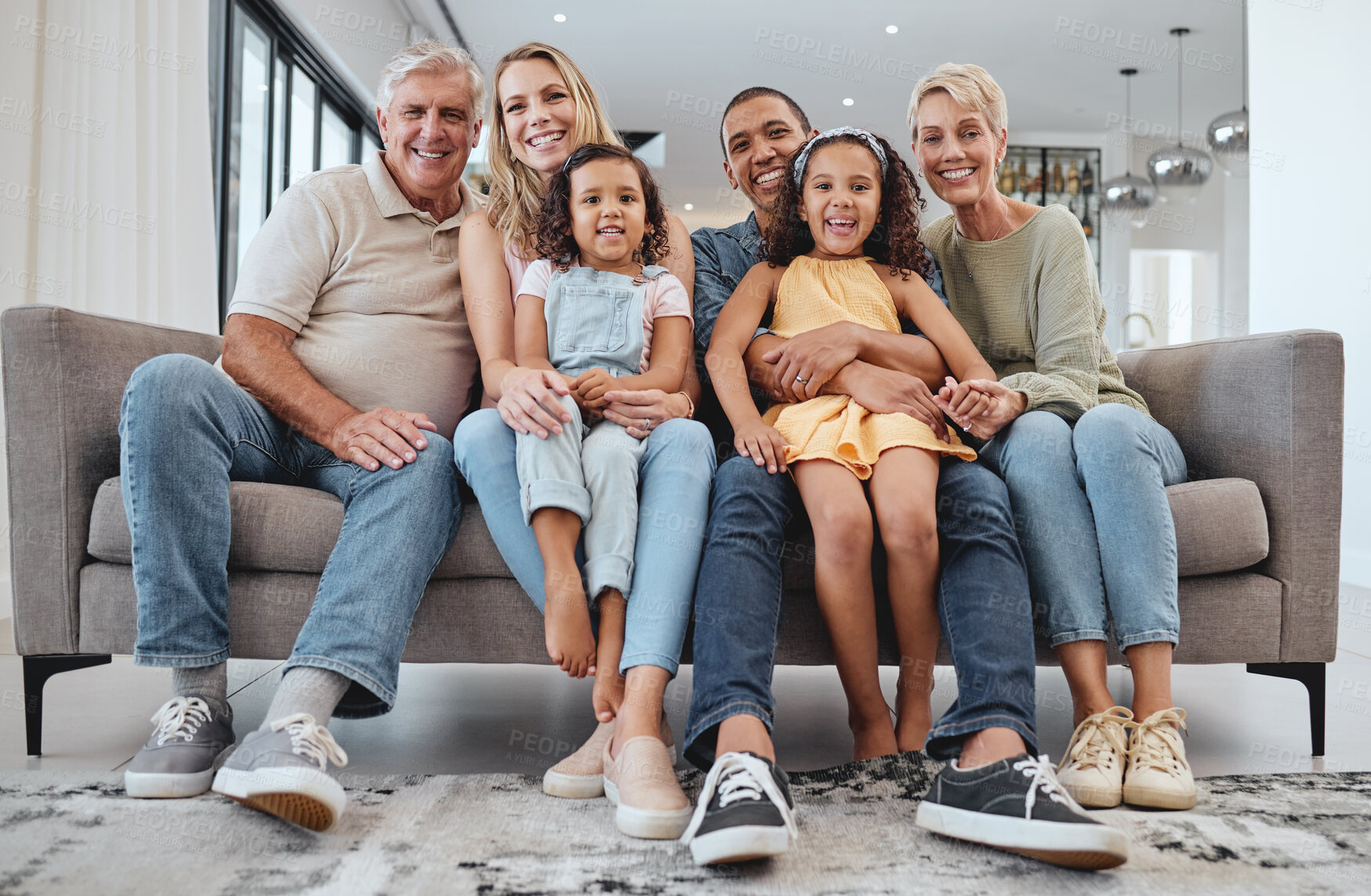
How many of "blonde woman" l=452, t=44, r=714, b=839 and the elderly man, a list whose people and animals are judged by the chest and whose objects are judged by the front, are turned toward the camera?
2

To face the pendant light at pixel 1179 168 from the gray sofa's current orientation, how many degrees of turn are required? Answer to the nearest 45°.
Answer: approximately 135° to its left

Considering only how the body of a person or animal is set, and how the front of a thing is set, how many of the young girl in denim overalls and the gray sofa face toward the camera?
2

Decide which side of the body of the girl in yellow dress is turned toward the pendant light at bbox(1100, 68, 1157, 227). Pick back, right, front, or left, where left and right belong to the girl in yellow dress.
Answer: back

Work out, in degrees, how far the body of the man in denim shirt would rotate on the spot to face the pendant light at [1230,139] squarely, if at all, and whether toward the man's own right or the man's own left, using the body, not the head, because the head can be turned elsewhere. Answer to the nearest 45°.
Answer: approximately 180°
